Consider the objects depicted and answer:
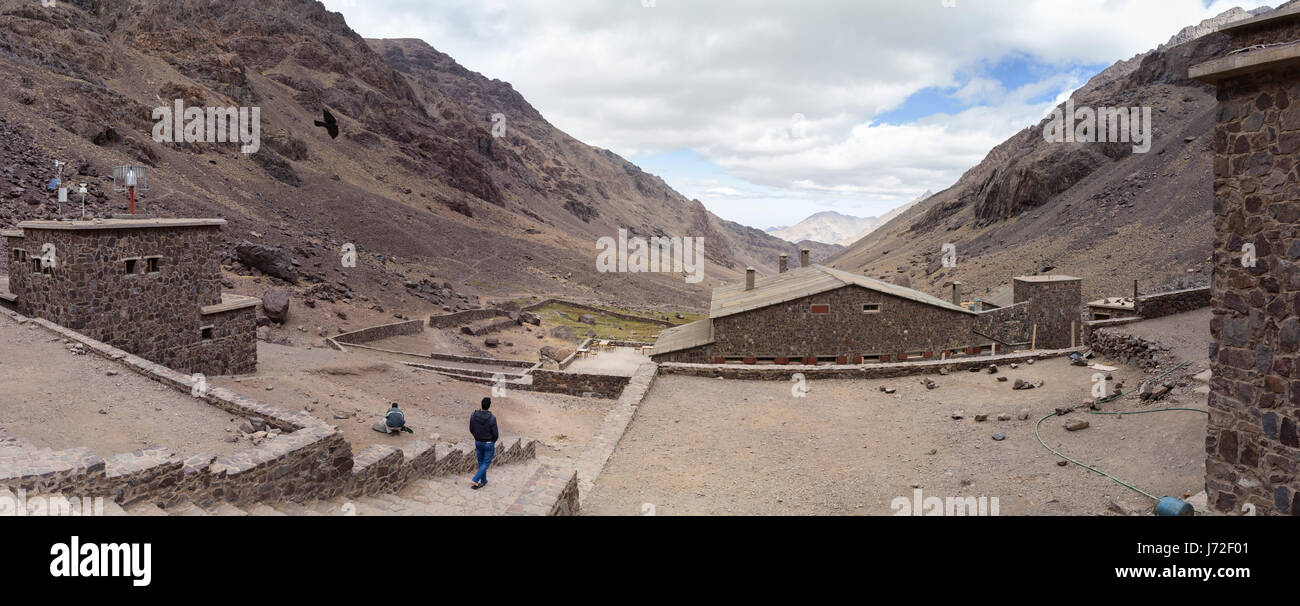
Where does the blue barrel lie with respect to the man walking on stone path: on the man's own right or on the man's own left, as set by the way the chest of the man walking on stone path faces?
on the man's own right

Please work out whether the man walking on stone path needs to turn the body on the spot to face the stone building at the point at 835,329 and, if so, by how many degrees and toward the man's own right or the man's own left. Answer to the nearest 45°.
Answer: approximately 45° to the man's own right

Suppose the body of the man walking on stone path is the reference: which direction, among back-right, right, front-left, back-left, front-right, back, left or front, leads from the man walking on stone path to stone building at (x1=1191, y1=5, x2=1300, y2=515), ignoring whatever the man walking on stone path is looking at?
back-right

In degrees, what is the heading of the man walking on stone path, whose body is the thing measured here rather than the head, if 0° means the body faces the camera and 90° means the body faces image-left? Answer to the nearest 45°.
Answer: approximately 180°

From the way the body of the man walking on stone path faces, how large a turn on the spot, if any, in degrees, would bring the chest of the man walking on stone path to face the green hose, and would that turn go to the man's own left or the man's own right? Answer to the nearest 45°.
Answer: approximately 90° to the man's own right
